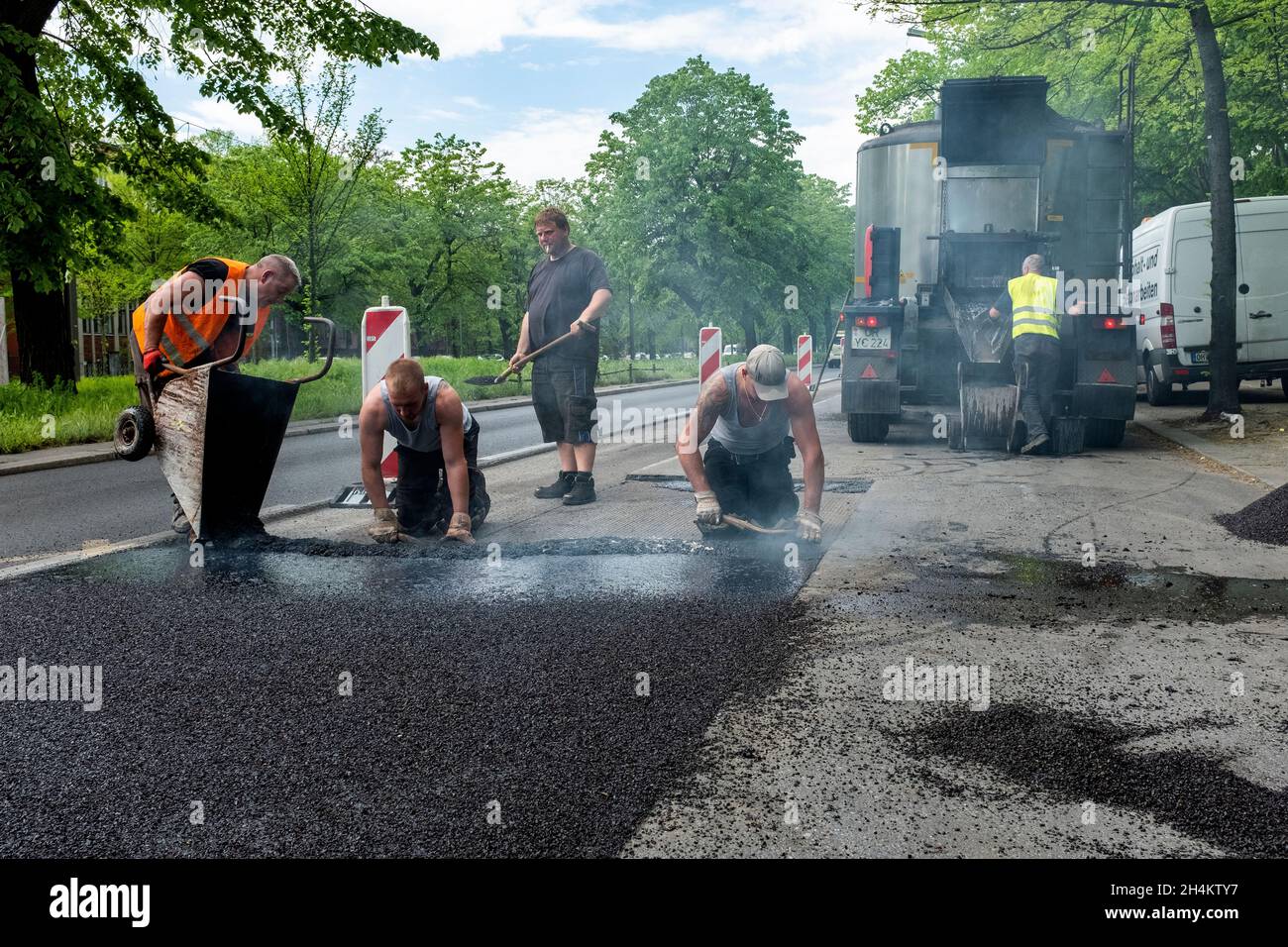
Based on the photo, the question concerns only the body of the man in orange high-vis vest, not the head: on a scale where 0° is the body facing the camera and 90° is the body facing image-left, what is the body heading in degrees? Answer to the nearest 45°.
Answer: approximately 315°

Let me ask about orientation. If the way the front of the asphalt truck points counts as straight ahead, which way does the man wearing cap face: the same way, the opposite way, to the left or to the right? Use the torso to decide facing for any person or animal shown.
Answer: the opposite way

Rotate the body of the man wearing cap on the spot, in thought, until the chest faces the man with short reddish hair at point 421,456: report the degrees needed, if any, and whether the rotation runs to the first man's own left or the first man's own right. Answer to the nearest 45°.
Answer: approximately 90° to the first man's own right

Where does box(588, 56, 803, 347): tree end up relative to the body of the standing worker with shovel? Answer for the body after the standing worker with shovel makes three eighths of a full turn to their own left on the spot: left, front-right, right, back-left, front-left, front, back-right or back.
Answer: left

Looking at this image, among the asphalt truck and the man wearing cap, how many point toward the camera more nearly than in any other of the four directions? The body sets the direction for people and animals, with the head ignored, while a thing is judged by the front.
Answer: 1

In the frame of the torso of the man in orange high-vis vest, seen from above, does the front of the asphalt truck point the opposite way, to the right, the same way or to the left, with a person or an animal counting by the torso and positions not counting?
to the left

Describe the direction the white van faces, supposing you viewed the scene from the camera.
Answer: facing away from the viewer and to the left of the viewer

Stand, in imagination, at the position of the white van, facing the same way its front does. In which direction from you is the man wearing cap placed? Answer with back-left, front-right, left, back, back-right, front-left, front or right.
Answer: back-left

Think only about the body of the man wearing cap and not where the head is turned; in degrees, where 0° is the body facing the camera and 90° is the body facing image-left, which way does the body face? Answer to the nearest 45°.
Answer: approximately 0°

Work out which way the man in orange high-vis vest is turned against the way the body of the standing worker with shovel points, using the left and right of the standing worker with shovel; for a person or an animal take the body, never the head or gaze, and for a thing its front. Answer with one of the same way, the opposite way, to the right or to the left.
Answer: to the left

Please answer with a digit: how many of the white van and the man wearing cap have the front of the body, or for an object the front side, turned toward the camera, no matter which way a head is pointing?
1

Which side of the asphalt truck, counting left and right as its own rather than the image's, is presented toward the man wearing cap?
back

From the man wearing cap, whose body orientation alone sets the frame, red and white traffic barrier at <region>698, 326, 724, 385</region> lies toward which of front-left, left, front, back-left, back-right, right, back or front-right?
back

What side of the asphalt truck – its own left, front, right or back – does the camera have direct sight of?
back
